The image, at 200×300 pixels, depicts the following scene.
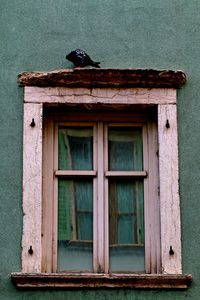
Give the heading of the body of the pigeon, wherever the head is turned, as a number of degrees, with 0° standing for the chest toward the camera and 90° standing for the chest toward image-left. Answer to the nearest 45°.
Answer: approximately 90°
